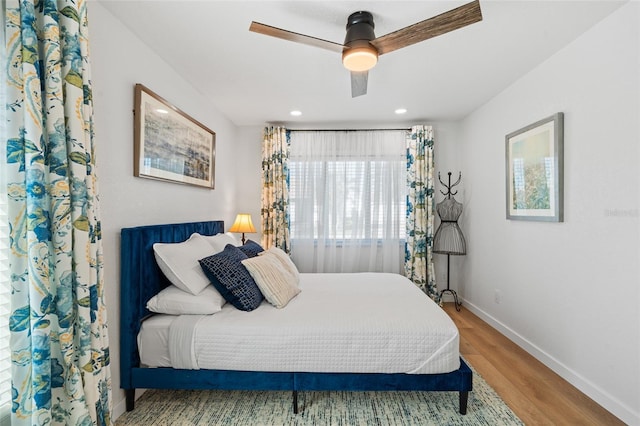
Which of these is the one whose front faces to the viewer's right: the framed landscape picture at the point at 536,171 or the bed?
the bed

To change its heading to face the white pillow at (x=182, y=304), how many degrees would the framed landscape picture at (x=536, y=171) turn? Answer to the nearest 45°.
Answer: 0° — it already faces it

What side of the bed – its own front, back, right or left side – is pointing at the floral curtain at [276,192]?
left

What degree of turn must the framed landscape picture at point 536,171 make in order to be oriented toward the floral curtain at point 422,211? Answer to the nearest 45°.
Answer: approximately 90° to its right

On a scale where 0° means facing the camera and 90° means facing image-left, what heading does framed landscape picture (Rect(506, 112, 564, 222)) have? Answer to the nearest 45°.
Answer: approximately 45°

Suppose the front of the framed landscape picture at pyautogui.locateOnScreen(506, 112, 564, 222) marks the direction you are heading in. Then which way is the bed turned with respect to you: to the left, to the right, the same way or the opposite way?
the opposite way

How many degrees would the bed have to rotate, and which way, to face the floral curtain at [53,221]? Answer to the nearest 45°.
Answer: approximately 135° to its right

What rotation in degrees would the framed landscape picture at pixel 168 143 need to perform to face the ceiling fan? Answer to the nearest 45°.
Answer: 0° — it already faces it

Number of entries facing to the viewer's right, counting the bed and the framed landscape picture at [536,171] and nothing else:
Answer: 1

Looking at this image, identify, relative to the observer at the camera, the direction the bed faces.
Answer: facing to the right of the viewer
